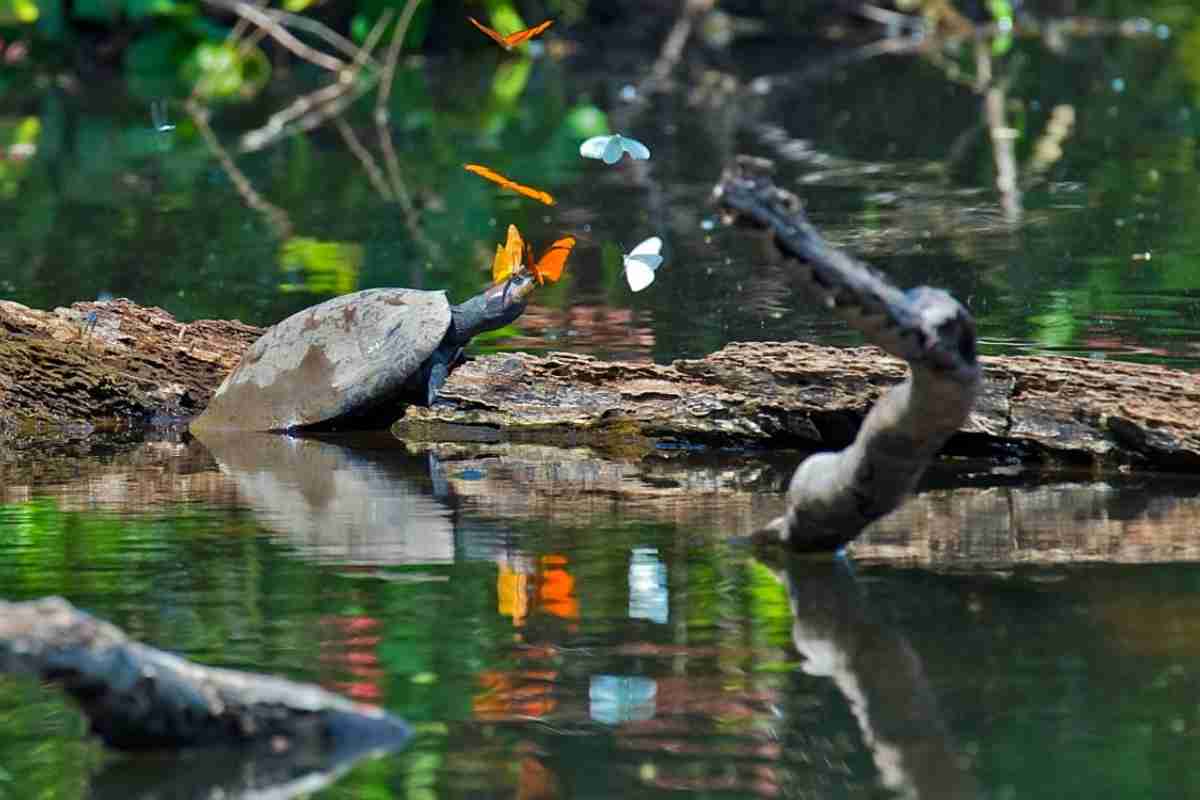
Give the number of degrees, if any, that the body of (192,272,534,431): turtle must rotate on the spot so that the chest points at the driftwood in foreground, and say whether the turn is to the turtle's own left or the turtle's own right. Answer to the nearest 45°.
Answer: approximately 90° to the turtle's own right

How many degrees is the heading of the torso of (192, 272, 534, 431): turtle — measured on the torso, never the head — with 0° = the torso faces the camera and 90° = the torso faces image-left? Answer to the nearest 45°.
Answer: approximately 270°

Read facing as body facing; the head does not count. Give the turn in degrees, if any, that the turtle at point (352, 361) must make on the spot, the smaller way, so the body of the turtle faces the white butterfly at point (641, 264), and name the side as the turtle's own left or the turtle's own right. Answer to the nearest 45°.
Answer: approximately 45° to the turtle's own right

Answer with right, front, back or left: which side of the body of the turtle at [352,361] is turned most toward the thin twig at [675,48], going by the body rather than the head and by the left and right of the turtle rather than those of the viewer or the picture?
left

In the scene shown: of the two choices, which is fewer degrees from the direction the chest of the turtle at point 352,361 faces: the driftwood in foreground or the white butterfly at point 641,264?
the white butterfly
